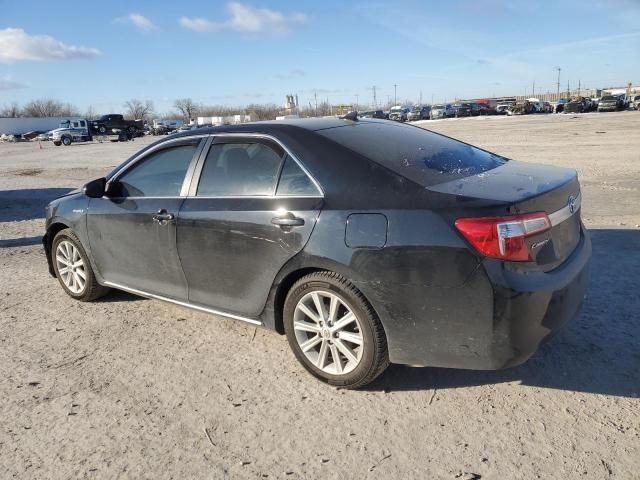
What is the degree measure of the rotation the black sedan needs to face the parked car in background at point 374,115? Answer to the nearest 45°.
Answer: approximately 45° to its right

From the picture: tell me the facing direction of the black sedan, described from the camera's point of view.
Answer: facing away from the viewer and to the left of the viewer
